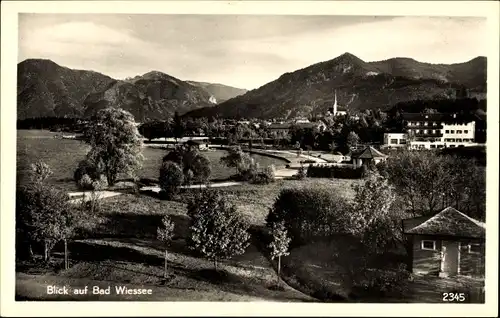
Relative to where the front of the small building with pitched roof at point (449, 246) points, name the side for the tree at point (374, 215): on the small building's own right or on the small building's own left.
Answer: on the small building's own right

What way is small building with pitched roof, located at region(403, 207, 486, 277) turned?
toward the camera

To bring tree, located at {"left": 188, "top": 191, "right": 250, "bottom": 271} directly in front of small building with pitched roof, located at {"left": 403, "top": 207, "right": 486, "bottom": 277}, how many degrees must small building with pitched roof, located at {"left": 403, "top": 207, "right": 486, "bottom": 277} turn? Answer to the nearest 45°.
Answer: approximately 90° to its right

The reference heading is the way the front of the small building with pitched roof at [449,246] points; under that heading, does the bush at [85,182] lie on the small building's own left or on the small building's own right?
on the small building's own right
